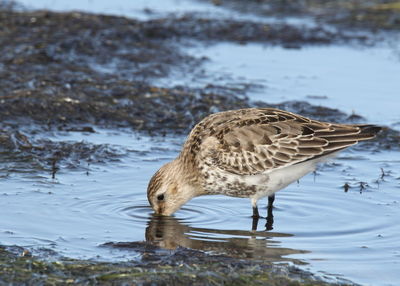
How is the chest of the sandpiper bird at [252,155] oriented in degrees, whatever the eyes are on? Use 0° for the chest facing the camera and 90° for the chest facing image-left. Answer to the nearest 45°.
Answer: approximately 90°
